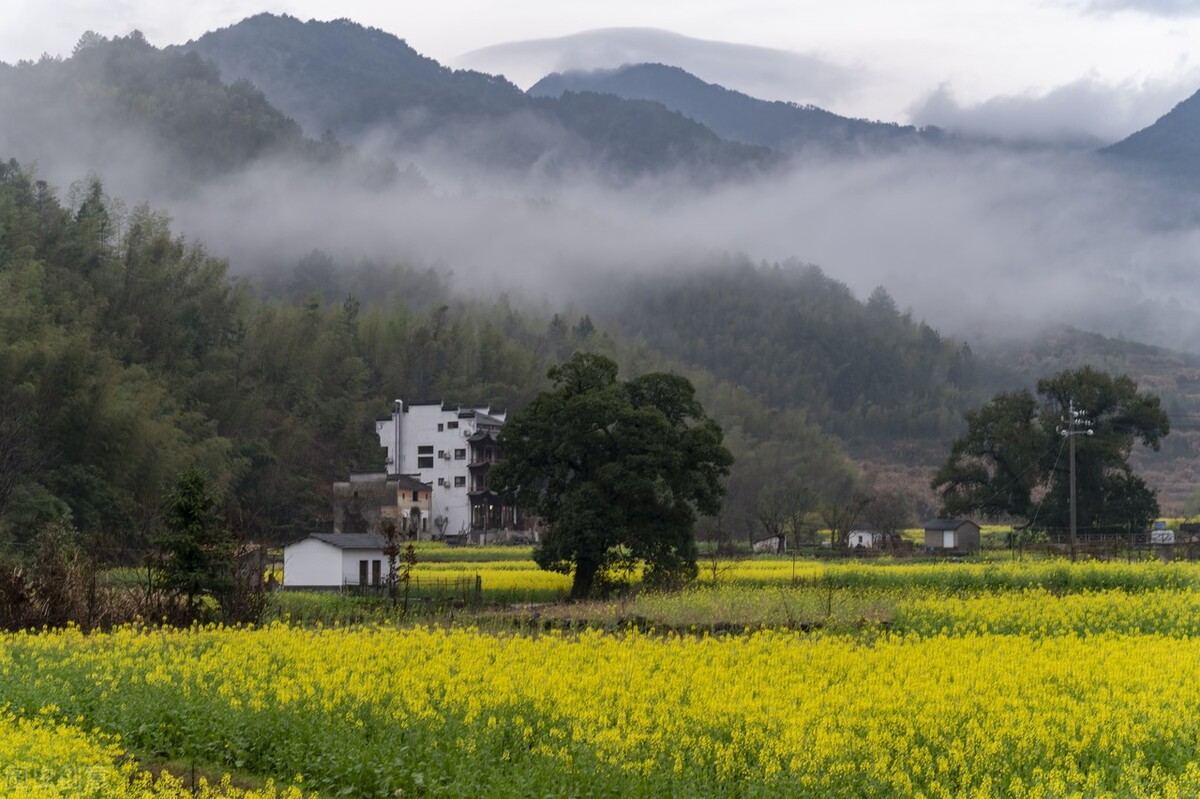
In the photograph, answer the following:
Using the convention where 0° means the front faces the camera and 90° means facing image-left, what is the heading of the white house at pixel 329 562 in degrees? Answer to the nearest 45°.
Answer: approximately 315°
